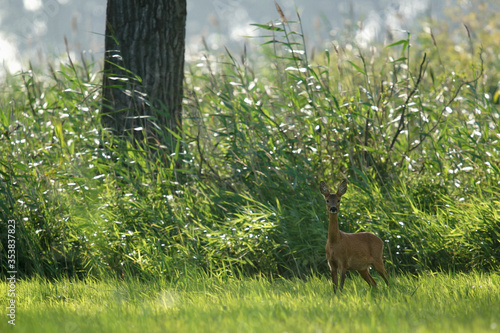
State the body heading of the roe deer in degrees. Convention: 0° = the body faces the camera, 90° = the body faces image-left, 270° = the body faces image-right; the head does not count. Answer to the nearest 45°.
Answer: approximately 45°
